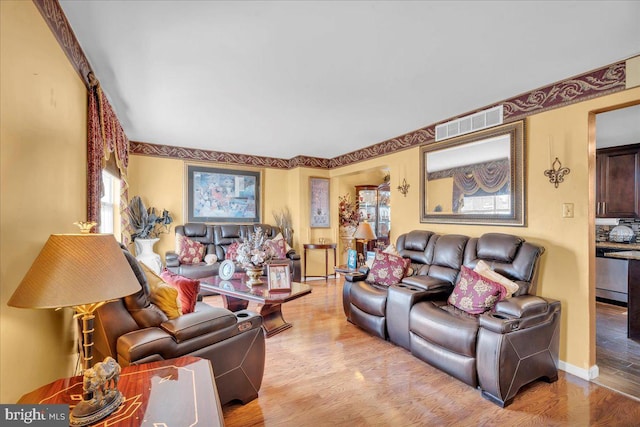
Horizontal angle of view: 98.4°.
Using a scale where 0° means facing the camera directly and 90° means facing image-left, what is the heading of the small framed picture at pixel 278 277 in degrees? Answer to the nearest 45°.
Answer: approximately 0°

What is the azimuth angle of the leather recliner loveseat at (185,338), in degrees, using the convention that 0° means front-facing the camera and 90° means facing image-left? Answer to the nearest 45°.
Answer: approximately 270°

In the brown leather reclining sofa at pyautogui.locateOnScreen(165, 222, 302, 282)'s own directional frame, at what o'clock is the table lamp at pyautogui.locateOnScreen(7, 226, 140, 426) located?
The table lamp is roughly at 12 o'clock from the brown leather reclining sofa.

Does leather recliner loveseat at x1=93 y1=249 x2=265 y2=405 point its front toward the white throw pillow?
yes

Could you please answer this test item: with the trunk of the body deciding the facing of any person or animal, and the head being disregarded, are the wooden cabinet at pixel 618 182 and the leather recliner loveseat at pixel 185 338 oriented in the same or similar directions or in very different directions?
very different directions

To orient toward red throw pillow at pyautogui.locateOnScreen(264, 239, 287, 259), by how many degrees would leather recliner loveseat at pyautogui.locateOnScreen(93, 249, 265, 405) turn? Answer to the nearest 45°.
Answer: approximately 45° to its left

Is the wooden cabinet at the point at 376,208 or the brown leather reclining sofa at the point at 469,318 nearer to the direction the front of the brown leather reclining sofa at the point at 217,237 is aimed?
the brown leather reclining sofa

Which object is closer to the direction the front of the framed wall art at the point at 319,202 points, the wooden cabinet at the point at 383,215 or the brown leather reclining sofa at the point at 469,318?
the brown leather reclining sofa

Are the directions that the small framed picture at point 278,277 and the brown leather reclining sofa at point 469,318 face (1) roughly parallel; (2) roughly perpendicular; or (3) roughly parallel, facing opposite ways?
roughly perpendicular

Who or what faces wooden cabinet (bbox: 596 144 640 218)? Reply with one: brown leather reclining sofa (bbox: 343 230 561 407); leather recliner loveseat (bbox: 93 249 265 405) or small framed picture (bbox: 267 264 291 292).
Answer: the leather recliner loveseat
